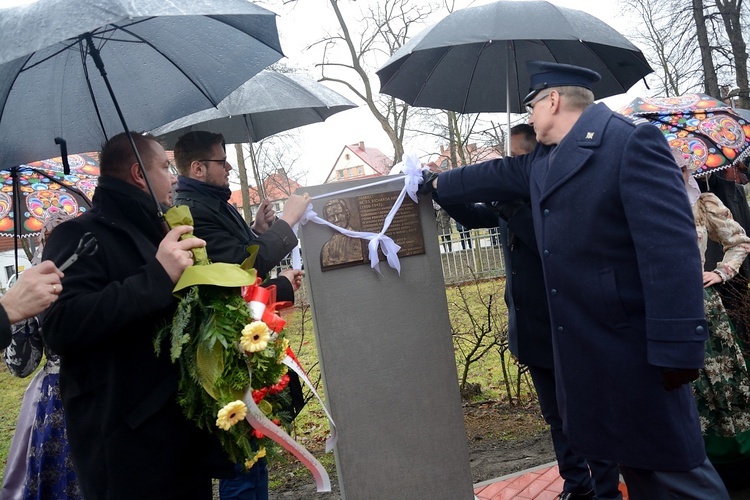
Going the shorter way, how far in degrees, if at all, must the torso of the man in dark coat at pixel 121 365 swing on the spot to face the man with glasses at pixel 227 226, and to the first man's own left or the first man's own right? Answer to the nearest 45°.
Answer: approximately 45° to the first man's own left

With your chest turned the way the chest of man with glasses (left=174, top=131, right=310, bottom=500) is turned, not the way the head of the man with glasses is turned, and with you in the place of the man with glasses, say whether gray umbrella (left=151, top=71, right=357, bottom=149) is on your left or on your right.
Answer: on your left

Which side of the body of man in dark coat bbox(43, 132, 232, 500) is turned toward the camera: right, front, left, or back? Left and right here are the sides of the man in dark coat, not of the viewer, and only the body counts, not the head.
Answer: right

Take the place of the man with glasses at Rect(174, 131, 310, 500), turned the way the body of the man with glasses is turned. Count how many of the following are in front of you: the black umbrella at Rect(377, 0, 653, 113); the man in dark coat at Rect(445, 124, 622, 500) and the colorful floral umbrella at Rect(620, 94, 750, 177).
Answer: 3

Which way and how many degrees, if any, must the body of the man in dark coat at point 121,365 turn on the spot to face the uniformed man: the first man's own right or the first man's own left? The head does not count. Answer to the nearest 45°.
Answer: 0° — they already face them

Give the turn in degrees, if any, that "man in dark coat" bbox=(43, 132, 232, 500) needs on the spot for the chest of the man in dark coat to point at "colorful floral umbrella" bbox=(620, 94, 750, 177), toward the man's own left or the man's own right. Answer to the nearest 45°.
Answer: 0° — they already face it

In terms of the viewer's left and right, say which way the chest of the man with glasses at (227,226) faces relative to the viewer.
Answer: facing to the right of the viewer

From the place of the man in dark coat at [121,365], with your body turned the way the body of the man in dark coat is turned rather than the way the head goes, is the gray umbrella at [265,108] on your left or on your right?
on your left

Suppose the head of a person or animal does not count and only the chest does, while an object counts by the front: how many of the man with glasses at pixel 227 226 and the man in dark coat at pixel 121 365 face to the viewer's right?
2
